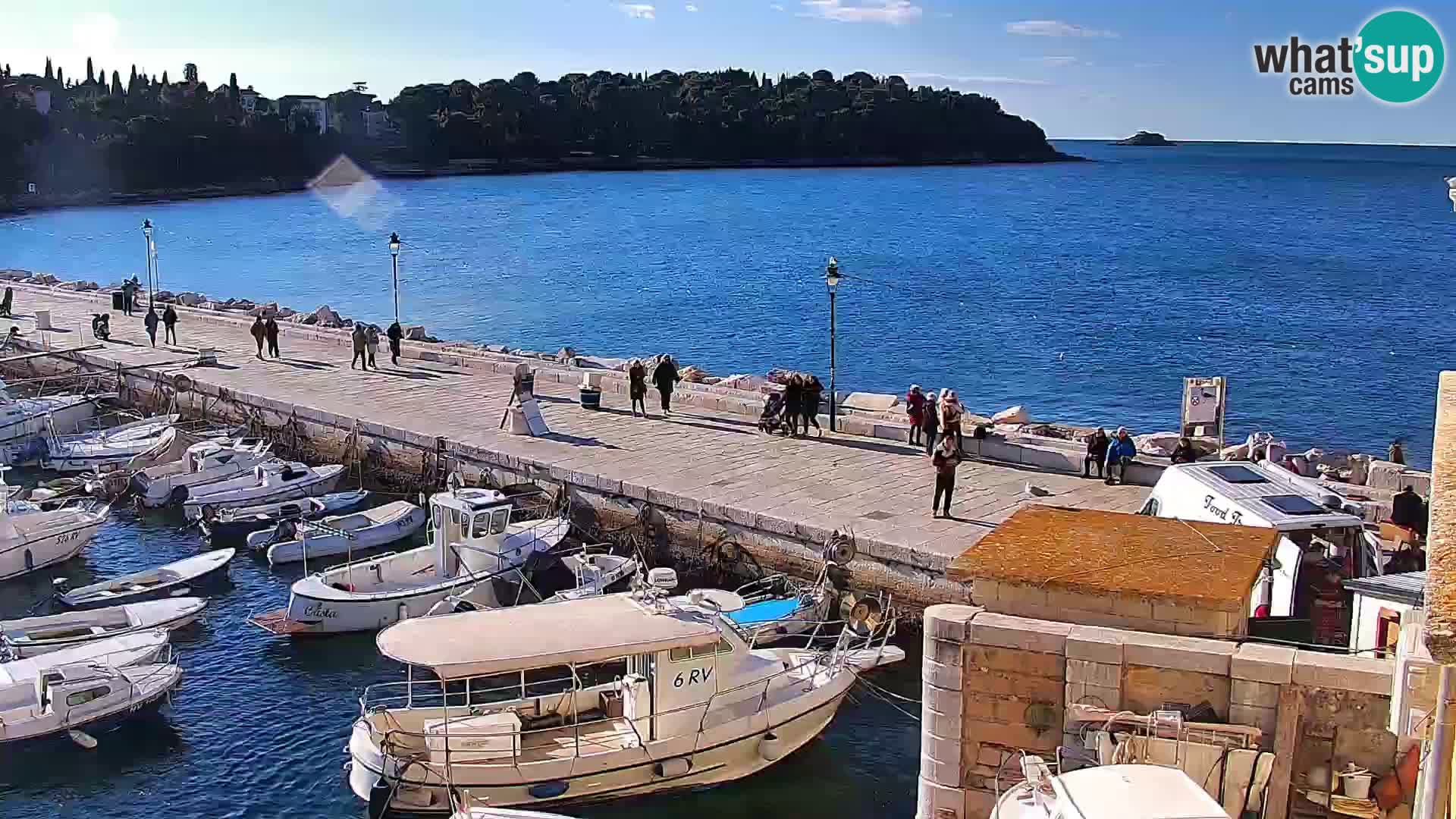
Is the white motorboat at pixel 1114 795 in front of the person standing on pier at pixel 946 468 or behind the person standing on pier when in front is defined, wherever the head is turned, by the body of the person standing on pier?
in front

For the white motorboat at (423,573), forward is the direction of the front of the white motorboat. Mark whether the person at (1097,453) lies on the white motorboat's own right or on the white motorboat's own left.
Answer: on the white motorboat's own right

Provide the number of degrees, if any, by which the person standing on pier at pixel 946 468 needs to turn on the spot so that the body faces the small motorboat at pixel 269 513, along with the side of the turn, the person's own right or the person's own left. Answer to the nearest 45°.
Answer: approximately 90° to the person's own right

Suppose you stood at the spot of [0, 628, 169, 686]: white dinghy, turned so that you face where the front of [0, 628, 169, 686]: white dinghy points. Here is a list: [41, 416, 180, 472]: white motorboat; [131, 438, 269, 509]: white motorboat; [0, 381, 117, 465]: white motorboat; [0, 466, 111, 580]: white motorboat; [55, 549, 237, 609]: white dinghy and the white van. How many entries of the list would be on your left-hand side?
5

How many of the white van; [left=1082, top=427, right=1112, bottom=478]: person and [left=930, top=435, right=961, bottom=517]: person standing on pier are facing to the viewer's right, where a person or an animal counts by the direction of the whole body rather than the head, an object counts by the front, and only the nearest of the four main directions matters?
0

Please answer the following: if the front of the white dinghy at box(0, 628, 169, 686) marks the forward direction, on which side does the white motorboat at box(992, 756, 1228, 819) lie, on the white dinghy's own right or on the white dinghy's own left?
on the white dinghy's own right

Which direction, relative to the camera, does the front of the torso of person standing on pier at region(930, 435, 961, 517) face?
toward the camera

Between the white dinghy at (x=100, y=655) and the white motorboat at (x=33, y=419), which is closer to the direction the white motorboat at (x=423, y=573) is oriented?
the white motorboat

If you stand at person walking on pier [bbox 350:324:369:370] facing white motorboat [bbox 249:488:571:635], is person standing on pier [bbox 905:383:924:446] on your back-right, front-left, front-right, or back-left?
front-left

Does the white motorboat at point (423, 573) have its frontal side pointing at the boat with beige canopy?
no

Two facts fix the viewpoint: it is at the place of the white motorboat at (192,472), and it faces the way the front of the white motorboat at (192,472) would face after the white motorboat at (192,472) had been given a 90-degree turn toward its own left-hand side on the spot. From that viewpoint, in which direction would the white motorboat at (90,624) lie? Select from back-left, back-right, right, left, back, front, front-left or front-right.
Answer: back-left

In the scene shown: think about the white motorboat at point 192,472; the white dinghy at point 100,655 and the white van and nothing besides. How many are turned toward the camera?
0

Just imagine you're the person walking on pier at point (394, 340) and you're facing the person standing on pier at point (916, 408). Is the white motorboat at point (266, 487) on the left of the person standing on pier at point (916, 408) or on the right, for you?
right

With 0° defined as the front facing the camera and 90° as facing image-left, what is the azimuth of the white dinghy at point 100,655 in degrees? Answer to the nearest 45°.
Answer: approximately 270°

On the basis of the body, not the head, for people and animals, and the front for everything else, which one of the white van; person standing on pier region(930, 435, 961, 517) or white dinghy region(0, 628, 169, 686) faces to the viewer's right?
the white dinghy

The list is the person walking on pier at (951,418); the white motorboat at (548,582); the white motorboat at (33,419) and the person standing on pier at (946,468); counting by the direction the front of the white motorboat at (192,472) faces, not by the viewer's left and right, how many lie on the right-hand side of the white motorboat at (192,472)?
3

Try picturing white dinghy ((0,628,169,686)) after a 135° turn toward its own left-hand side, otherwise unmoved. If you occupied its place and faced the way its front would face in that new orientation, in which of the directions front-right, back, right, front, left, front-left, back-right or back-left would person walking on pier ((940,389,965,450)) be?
back-right

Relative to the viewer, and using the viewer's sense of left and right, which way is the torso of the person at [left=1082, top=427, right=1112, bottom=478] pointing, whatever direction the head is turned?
facing the viewer and to the left of the viewer

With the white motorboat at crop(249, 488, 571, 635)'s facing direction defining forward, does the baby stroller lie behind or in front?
in front
